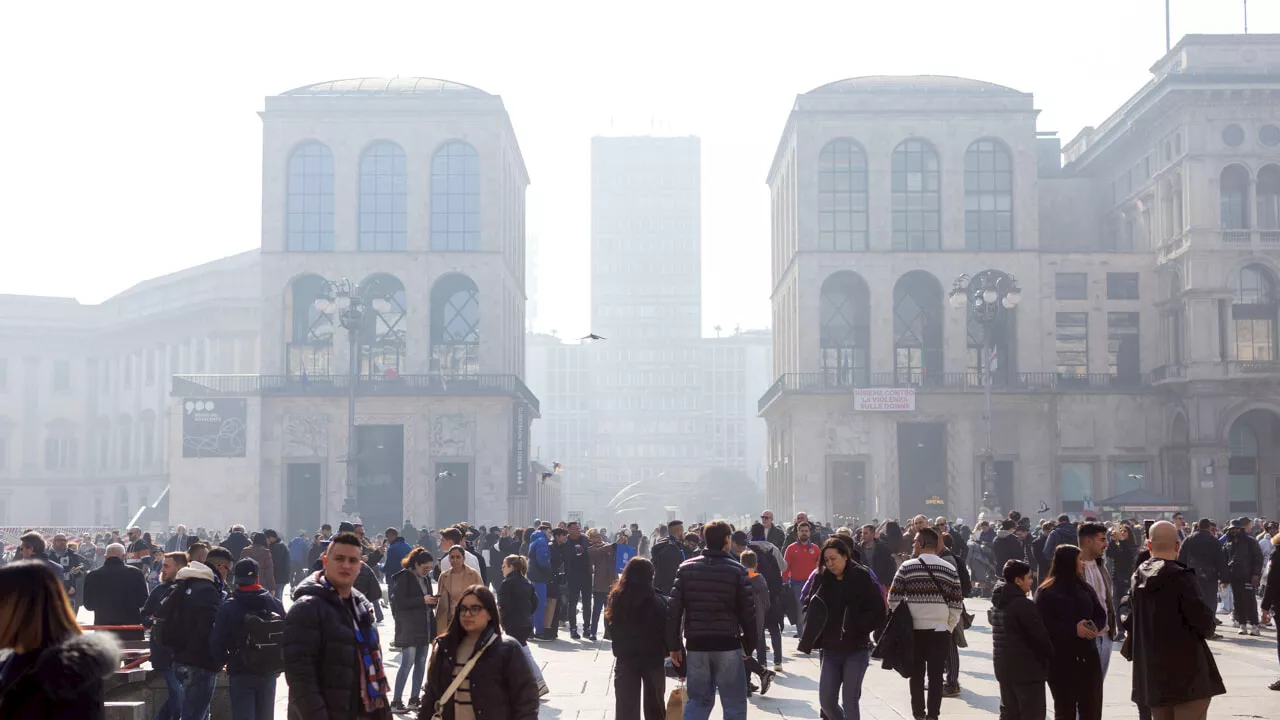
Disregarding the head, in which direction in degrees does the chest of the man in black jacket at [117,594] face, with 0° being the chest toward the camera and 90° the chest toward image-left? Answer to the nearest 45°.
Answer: approximately 180°

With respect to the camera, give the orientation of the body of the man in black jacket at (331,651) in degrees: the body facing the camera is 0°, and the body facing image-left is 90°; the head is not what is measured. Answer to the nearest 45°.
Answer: approximately 315°

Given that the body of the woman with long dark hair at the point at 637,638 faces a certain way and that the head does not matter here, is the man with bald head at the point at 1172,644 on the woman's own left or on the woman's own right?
on the woman's own right

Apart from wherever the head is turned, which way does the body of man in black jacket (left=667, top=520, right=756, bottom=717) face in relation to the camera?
away from the camera

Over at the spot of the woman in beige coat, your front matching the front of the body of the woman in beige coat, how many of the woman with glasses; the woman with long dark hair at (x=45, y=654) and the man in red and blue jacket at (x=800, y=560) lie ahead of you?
2

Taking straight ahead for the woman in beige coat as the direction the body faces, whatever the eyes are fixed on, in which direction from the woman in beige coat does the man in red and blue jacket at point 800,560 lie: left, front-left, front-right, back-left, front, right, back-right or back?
back-left

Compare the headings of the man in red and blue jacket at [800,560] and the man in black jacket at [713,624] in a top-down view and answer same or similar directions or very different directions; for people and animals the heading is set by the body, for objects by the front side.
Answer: very different directions

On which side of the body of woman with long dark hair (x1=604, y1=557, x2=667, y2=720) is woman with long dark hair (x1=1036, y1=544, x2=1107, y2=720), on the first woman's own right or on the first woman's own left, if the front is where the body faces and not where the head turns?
on the first woman's own right

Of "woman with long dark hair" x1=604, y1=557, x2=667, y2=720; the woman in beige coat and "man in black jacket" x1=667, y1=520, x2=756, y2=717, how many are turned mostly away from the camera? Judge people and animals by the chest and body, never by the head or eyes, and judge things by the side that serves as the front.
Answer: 2

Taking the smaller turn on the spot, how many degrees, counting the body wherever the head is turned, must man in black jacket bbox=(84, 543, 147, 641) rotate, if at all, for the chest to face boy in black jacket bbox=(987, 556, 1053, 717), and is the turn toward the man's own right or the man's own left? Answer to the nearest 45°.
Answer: approximately 135° to the man's own right

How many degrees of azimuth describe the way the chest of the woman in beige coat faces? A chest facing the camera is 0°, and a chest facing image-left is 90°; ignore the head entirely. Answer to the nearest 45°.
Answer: approximately 0°

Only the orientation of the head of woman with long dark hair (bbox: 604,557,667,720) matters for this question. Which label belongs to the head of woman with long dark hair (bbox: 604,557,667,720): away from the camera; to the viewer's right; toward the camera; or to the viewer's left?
away from the camera
